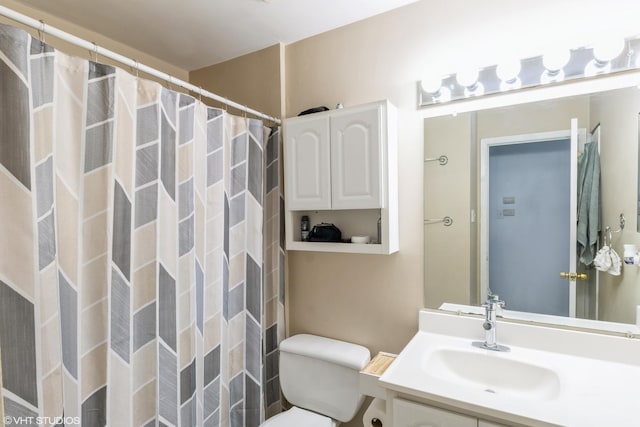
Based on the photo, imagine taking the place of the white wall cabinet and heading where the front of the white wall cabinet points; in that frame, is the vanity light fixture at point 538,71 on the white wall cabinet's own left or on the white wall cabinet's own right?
on the white wall cabinet's own left

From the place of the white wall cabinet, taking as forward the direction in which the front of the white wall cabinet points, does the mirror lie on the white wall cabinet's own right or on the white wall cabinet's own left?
on the white wall cabinet's own left

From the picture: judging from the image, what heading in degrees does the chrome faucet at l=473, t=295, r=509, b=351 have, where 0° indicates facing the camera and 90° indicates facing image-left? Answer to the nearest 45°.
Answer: approximately 45°
